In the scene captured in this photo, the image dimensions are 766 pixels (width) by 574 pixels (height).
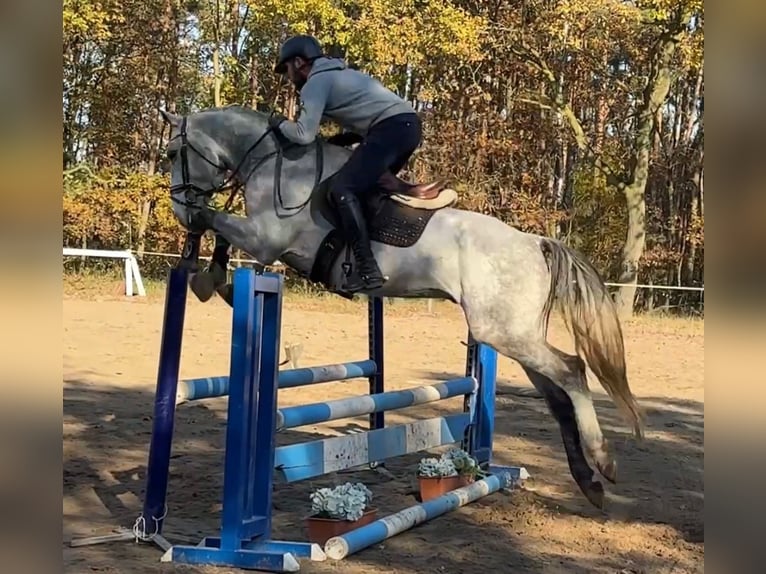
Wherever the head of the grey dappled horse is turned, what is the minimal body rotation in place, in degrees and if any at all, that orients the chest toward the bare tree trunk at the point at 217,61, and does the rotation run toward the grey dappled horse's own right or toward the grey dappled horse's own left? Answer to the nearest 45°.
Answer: approximately 90° to the grey dappled horse's own right

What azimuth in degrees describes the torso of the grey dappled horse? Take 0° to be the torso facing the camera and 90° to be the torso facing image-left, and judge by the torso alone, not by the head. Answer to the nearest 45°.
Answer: approximately 90°

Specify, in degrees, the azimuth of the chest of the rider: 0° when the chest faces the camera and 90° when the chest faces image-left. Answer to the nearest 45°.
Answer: approximately 90°

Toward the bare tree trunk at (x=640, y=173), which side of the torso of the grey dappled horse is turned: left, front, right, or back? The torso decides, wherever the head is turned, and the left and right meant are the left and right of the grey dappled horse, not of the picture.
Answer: right

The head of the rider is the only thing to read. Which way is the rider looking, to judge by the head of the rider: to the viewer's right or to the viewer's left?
to the viewer's left
